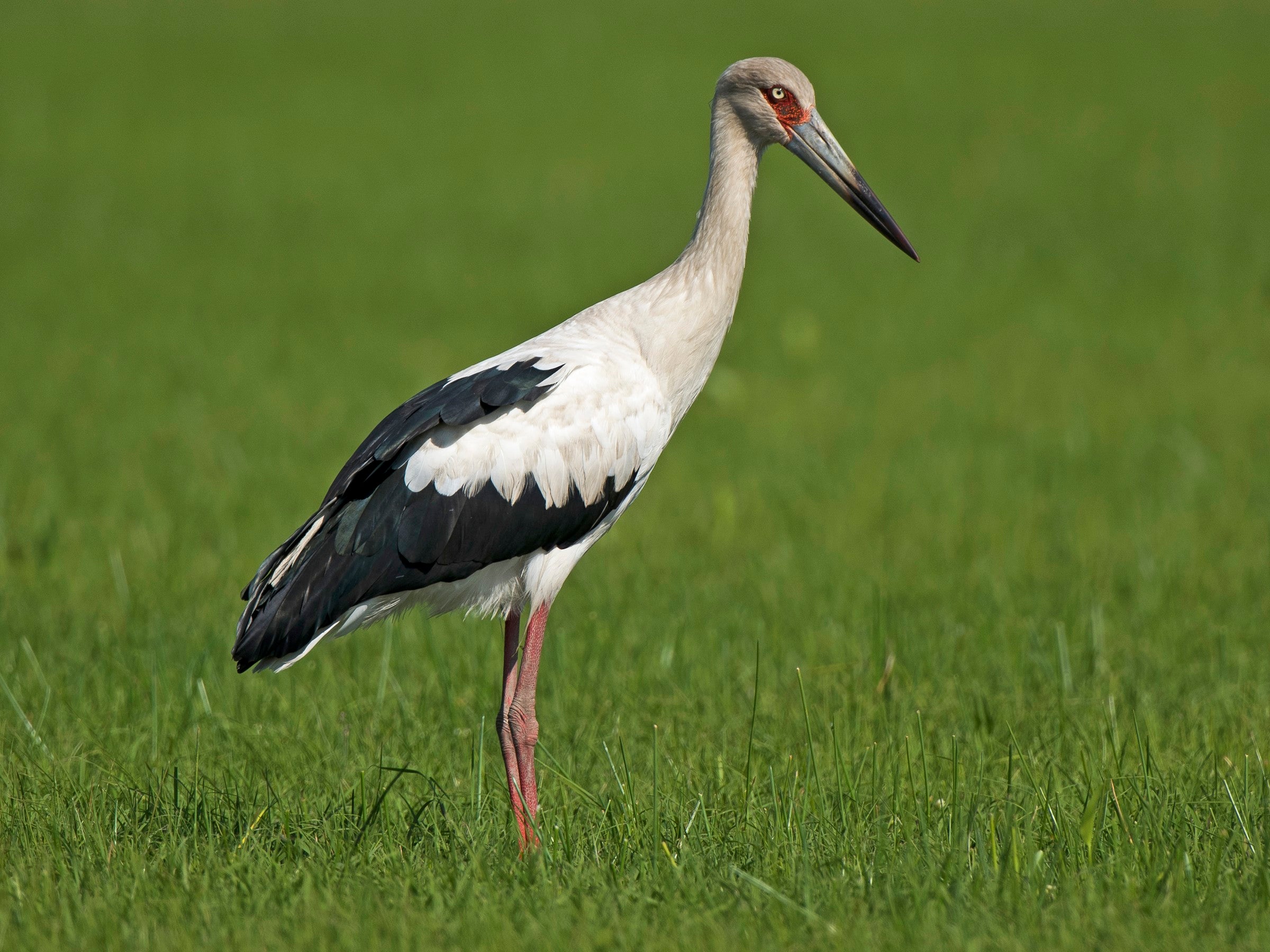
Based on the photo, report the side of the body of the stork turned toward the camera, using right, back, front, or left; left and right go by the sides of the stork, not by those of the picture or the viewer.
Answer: right
